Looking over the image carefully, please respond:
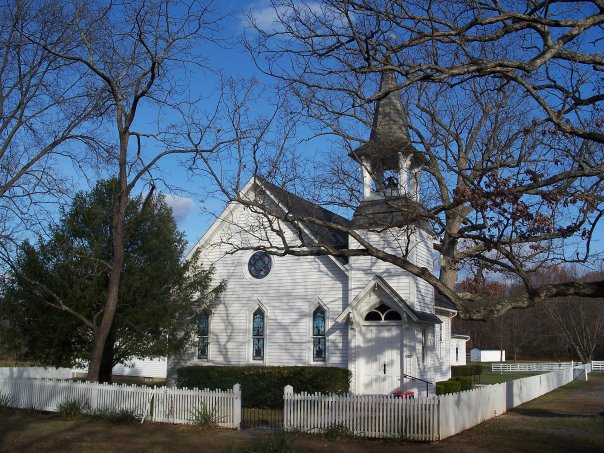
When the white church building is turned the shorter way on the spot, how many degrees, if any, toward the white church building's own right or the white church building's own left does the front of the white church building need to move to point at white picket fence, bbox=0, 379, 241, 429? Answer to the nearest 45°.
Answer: approximately 45° to the white church building's own right

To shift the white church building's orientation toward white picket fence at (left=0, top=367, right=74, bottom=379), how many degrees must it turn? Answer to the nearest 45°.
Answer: approximately 135° to its right

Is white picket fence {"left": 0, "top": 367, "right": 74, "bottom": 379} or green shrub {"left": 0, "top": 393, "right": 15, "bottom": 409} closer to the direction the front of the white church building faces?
the green shrub

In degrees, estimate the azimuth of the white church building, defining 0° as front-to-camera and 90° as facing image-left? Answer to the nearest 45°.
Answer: approximately 0°

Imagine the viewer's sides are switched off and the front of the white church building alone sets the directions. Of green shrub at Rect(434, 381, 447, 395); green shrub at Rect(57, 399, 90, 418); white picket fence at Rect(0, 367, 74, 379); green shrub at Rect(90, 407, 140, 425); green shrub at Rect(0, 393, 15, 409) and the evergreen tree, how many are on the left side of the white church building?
1

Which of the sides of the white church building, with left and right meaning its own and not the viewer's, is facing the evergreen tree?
right

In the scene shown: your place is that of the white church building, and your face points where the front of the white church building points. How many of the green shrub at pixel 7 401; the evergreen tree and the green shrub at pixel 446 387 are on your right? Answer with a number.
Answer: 2

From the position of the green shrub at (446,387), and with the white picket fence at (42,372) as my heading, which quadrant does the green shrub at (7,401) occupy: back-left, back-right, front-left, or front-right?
front-left

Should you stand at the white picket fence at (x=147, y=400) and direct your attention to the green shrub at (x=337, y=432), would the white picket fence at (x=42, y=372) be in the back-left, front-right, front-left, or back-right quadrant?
back-left

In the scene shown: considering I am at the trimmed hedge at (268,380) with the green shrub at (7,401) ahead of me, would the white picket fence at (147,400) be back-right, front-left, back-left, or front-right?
front-left

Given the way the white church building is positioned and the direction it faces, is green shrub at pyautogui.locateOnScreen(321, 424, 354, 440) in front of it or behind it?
in front

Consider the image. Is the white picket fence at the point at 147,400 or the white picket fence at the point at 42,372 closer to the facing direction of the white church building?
the white picket fence at the point at 147,400

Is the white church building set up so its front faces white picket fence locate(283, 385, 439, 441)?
yes

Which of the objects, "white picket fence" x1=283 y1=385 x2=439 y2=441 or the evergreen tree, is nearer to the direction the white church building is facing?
the white picket fence
